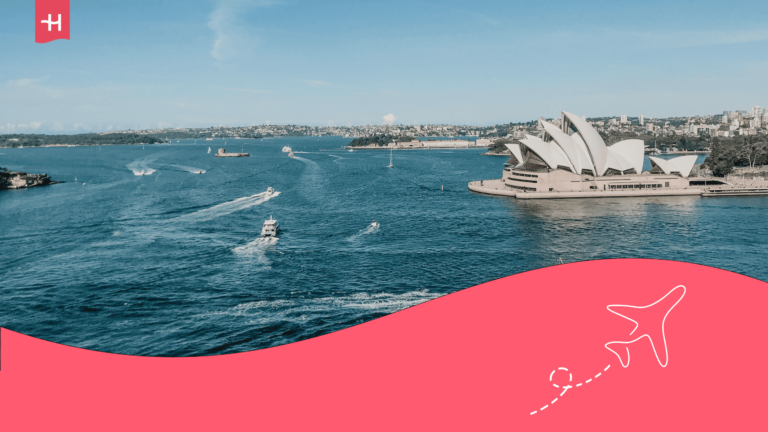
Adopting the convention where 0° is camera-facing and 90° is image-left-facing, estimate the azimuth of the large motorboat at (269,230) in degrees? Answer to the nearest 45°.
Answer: approximately 180°

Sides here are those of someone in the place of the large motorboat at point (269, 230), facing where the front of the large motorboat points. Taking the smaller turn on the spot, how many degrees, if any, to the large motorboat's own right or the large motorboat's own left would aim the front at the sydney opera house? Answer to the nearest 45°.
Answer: approximately 45° to the large motorboat's own right

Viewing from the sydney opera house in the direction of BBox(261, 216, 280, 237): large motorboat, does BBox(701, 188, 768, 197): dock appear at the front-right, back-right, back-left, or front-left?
back-left

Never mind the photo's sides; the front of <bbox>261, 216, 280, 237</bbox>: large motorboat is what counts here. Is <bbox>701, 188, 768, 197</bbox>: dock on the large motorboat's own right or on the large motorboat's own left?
on the large motorboat's own right

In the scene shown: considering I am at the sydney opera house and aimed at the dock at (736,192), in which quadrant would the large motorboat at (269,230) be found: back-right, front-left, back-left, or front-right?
back-right
